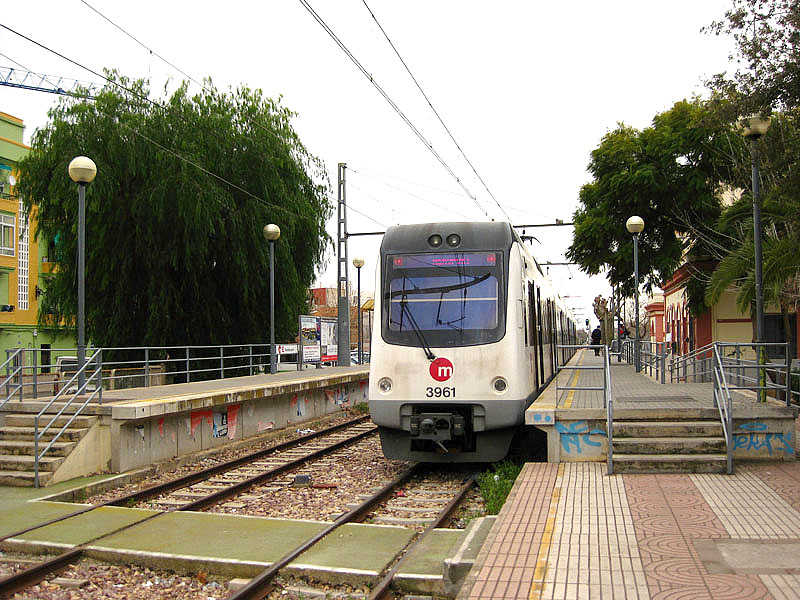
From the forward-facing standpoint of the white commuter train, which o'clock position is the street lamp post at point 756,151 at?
The street lamp post is roughly at 9 o'clock from the white commuter train.

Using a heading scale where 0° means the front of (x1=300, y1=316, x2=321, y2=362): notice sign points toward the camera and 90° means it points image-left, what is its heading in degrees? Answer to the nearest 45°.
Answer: approximately 0°

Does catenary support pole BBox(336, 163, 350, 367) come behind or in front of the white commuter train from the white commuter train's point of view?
behind

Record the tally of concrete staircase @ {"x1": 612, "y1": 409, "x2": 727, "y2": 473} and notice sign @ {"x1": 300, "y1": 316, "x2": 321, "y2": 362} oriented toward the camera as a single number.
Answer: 2

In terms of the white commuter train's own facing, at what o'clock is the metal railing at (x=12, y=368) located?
The metal railing is roughly at 3 o'clock from the white commuter train.

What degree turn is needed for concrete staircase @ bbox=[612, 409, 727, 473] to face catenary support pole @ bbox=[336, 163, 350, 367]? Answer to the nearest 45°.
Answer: approximately 135° to its right

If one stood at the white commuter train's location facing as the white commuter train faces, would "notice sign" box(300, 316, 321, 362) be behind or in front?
behind

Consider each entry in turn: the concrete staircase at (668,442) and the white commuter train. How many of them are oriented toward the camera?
2

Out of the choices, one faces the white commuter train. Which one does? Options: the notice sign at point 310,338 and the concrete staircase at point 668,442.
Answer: the notice sign
